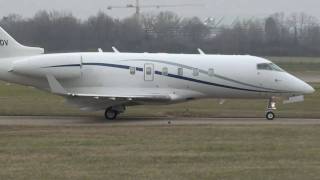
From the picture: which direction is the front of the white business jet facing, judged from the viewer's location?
facing to the right of the viewer
